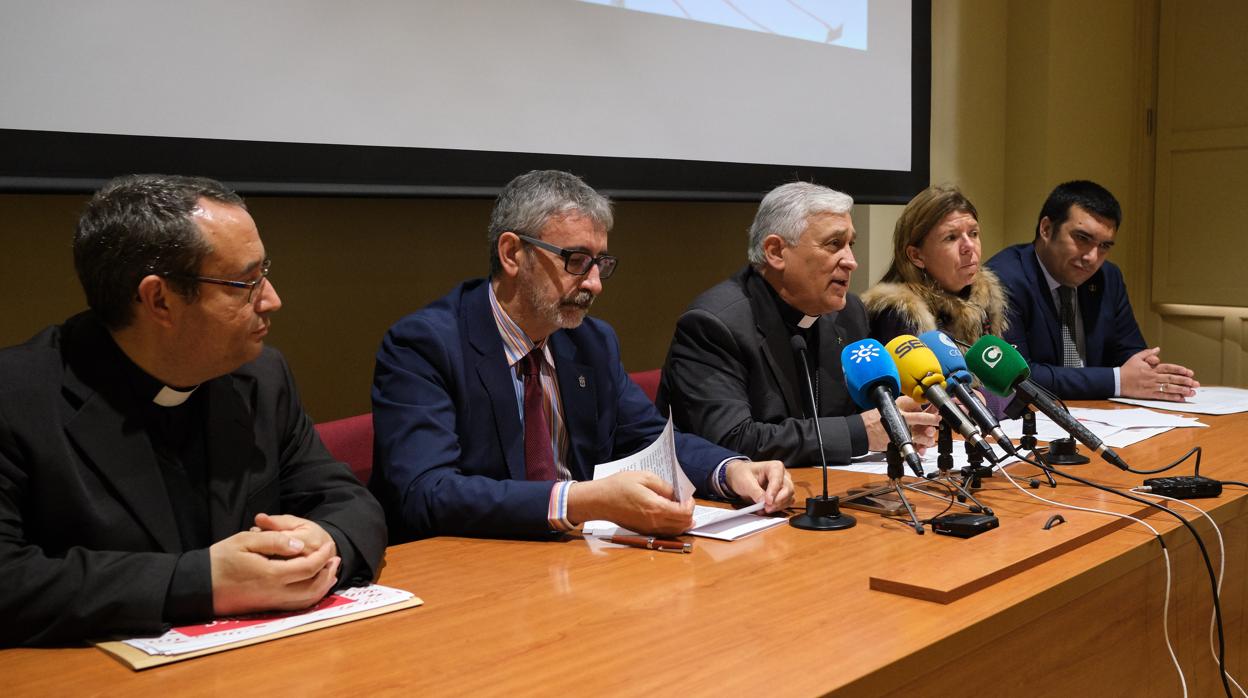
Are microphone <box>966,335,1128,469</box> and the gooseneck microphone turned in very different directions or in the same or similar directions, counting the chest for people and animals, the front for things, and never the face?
same or similar directions

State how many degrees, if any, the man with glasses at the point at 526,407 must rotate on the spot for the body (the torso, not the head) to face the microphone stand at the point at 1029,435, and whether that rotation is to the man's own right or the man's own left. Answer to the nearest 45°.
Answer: approximately 45° to the man's own left

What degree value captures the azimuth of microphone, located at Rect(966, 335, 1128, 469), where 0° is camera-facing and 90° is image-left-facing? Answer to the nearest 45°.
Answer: approximately 90°

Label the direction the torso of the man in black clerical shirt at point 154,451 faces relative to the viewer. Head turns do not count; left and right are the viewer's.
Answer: facing the viewer and to the right of the viewer

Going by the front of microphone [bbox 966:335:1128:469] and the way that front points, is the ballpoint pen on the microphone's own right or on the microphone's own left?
on the microphone's own left

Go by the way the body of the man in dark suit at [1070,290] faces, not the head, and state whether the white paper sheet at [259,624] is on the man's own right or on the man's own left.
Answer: on the man's own right

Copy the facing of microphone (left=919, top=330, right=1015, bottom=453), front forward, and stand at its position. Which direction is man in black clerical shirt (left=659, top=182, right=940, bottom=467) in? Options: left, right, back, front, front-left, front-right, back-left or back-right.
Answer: front-right

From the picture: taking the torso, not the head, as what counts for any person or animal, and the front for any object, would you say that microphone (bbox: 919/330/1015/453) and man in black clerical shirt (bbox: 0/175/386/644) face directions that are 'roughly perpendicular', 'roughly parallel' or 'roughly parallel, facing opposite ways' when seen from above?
roughly parallel, facing opposite ways

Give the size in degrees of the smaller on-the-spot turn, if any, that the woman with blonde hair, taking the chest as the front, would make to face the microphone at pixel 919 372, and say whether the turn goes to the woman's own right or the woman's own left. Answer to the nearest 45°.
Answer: approximately 45° to the woman's own right

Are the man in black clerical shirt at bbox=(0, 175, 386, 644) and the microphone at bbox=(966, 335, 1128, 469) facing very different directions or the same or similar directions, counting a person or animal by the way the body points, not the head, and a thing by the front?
very different directions

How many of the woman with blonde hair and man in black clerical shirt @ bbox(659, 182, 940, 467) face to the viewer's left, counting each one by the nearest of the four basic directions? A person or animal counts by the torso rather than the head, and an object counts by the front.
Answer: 0

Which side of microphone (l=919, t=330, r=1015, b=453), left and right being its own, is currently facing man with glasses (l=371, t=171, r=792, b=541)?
front

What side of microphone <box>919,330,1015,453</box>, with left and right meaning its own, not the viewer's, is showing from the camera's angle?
left

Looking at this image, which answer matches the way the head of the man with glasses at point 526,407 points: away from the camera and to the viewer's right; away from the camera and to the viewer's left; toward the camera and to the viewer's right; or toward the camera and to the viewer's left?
toward the camera and to the viewer's right

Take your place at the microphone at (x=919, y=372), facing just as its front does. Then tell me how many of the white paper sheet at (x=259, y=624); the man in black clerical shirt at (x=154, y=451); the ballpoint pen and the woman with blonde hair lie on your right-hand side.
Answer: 1

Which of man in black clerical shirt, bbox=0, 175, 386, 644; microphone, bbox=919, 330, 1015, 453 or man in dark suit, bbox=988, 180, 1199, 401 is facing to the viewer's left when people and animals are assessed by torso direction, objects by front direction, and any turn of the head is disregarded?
the microphone
